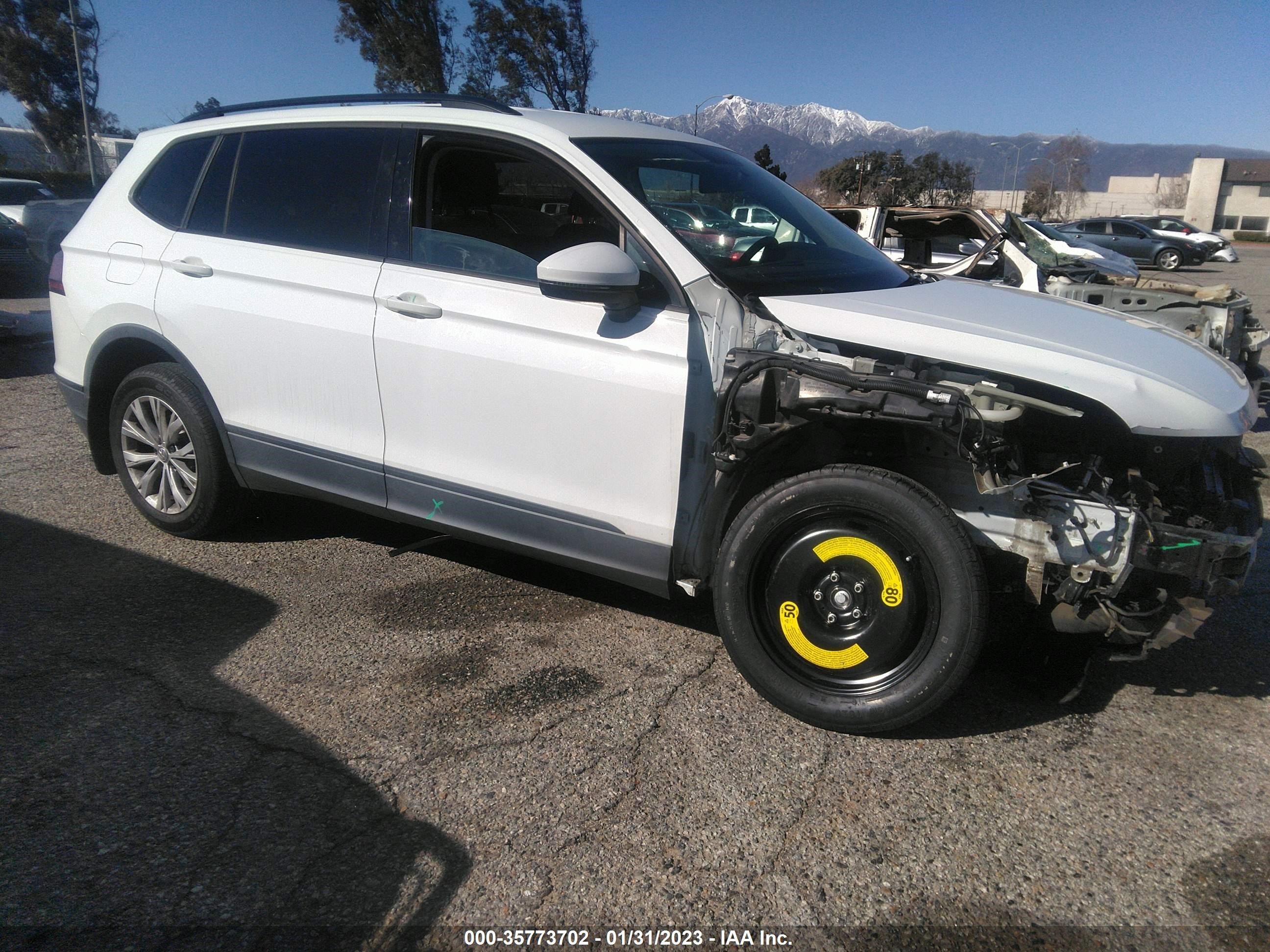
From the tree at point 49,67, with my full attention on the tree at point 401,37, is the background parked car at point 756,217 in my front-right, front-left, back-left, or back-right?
front-right

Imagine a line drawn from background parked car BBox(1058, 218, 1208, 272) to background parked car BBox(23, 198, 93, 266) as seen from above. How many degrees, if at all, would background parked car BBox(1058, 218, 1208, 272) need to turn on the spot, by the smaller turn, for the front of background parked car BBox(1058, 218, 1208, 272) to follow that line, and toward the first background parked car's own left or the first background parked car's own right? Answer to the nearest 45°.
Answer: approximately 135° to the first background parked car's own right

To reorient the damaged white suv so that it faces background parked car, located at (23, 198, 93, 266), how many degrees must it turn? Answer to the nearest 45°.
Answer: approximately 180°

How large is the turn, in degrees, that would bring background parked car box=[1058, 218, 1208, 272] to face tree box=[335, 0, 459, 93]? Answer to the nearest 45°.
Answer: approximately 180°

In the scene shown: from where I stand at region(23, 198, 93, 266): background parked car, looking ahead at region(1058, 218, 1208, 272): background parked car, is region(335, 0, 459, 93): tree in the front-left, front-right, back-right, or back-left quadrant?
front-left

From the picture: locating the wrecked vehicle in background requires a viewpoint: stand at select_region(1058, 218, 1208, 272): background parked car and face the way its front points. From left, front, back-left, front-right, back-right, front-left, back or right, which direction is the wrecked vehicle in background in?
right

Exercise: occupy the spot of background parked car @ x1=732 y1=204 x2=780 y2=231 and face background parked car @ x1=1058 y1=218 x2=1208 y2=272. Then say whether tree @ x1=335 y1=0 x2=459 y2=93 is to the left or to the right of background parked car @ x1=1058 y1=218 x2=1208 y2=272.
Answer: left

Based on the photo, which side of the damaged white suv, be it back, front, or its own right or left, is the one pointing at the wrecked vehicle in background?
left

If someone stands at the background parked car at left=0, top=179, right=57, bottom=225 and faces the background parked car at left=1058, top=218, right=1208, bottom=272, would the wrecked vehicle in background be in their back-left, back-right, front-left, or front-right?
front-right

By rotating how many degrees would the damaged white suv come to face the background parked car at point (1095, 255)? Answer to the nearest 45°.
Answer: approximately 90° to its left

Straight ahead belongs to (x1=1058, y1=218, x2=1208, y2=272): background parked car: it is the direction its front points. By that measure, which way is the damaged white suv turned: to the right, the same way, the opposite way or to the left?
the same way

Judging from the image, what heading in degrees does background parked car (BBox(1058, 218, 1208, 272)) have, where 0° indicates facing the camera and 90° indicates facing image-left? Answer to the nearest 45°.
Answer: approximately 270°

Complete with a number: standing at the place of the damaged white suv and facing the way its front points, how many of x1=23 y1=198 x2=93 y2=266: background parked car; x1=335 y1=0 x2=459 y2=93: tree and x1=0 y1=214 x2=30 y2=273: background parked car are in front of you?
0

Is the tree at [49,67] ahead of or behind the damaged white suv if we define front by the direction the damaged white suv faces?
behind

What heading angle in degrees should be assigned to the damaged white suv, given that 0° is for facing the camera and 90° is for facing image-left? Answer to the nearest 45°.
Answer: approximately 315°
